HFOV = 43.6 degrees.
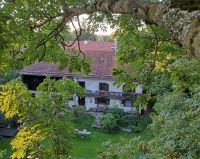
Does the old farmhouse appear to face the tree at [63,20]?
yes

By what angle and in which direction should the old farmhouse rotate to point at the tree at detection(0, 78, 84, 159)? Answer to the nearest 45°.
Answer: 0° — it already faces it

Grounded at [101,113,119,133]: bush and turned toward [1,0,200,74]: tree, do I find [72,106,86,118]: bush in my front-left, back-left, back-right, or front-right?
back-right

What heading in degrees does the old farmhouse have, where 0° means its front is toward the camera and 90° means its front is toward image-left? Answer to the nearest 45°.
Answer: approximately 0°
